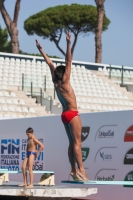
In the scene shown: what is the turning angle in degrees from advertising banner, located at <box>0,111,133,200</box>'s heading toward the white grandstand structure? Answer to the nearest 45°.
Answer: approximately 180°

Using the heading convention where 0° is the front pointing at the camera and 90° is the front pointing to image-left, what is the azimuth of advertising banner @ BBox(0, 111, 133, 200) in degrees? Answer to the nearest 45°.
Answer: approximately 0°
